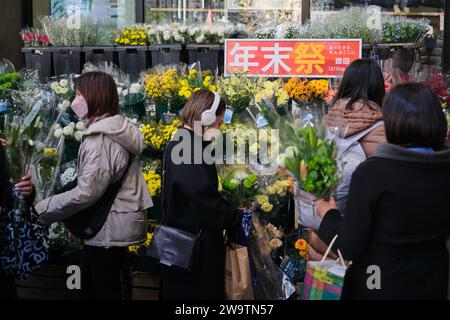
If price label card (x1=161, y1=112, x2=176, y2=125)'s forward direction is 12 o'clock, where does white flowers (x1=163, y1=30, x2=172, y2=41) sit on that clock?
The white flowers is roughly at 6 o'clock from the price label card.

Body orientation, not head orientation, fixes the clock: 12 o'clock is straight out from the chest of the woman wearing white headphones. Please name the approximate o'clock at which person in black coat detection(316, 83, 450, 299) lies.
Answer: The person in black coat is roughly at 3 o'clock from the woman wearing white headphones.

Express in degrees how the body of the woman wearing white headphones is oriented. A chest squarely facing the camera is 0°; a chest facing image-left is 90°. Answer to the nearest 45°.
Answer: approximately 225°

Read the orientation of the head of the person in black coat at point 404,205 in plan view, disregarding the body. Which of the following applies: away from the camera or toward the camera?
away from the camera

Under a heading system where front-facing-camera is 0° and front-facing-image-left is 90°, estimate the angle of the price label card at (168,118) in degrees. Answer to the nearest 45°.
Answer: approximately 0°

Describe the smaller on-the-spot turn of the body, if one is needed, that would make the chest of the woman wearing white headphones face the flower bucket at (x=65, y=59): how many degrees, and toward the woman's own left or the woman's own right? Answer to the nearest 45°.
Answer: approximately 45° to the woman's own left
